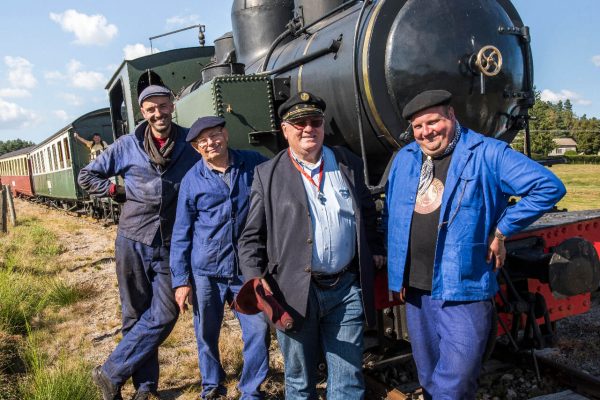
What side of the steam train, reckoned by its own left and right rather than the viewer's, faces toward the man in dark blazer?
right

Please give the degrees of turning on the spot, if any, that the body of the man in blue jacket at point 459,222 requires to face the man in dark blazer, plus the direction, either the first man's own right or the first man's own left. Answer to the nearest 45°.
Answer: approximately 45° to the first man's own right

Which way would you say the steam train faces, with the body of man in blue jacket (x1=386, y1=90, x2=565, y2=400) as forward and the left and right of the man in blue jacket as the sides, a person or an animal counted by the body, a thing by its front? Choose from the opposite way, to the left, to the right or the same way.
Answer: to the left

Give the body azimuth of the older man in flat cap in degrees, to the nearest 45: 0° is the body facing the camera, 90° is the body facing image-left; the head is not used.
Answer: approximately 0°

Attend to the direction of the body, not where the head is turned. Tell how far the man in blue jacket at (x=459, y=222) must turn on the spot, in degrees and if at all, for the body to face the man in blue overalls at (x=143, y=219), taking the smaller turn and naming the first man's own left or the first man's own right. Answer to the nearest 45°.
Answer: approximately 45° to the first man's own right

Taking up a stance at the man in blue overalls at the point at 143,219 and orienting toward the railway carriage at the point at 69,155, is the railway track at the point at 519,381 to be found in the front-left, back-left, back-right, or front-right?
back-right

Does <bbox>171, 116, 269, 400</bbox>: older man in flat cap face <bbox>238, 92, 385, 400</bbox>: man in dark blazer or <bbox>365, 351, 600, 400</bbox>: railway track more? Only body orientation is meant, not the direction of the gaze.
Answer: the man in dark blazer

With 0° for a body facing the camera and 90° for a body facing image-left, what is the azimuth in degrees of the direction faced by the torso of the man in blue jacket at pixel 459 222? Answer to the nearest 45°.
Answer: approximately 45°
